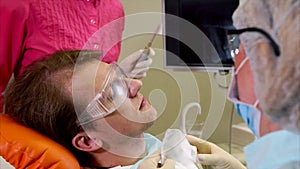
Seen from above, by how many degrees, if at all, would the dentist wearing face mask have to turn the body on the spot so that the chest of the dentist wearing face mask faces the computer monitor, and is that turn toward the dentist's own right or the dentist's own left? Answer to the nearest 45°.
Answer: approximately 45° to the dentist's own right

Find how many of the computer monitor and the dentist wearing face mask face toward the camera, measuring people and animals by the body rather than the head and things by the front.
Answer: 1

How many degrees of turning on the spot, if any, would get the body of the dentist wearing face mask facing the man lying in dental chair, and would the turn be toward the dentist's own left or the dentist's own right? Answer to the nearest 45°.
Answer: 0° — they already face them

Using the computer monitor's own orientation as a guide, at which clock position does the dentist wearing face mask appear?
The dentist wearing face mask is roughly at 12 o'clock from the computer monitor.

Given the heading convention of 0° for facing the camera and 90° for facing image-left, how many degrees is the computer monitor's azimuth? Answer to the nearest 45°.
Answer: approximately 0°

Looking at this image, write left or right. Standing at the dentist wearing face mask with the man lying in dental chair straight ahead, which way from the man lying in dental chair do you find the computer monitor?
right

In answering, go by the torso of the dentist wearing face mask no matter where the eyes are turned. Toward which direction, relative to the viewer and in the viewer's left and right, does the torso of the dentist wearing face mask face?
facing away from the viewer and to the left of the viewer

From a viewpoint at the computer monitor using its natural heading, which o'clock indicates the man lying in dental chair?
The man lying in dental chair is roughly at 1 o'clock from the computer monitor.
